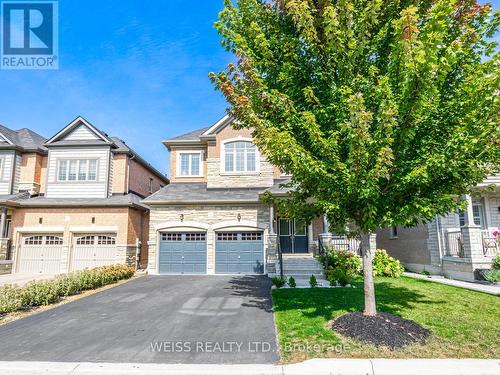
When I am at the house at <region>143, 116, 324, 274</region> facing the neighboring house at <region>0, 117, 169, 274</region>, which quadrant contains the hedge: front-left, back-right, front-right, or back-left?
front-left

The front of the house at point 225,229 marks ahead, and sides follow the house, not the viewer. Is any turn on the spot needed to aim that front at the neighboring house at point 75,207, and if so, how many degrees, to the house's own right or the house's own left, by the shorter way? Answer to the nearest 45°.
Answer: approximately 90° to the house's own right

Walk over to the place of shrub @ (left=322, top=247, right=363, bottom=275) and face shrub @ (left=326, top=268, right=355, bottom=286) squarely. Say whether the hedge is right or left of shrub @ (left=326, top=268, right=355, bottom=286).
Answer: right

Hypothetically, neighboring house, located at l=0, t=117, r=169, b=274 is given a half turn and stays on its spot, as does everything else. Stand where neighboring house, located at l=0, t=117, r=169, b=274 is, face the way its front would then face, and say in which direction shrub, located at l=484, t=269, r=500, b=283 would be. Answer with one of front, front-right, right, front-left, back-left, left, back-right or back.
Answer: back-right

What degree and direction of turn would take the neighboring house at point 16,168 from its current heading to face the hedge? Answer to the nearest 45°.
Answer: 0° — it already faces it

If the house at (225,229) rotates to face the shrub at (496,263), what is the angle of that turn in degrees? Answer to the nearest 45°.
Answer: approximately 45° to its left

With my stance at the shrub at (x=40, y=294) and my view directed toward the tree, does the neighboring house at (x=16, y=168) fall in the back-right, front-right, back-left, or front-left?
back-left

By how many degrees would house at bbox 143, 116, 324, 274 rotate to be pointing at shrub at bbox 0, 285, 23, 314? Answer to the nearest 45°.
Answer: approximately 45° to its right

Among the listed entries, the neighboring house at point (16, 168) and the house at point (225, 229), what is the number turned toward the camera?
2

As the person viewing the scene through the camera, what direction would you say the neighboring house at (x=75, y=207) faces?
facing the viewer

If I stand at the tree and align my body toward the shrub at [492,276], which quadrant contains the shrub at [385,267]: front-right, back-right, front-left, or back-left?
front-left

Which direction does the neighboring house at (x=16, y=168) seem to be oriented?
toward the camera

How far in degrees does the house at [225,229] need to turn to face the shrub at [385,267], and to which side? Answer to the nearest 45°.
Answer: approximately 90° to its left

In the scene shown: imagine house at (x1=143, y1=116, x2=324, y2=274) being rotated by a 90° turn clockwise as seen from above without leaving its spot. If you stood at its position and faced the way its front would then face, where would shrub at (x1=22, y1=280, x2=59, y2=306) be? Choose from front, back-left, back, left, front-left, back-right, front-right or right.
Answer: front-left

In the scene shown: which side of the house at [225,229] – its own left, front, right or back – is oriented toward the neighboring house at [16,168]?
right
